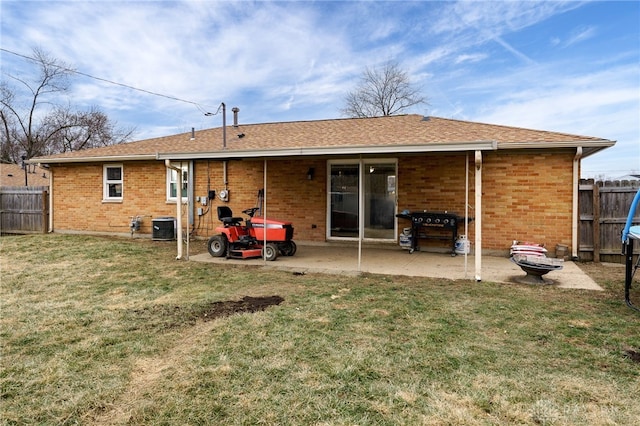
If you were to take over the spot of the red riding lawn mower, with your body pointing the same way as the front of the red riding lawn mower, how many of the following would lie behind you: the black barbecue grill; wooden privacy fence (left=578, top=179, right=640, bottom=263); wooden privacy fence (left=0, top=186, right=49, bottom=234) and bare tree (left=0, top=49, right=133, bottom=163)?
2

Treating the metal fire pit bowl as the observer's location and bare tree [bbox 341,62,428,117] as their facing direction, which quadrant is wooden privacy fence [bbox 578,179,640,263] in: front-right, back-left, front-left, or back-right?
front-right

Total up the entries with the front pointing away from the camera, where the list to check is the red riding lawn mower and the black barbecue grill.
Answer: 0

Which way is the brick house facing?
away from the camera

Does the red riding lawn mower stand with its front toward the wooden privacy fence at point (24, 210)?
no

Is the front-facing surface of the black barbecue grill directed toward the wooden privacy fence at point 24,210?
no

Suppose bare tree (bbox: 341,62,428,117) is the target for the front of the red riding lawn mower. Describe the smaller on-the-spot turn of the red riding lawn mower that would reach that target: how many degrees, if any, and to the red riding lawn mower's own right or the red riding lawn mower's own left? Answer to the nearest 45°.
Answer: approximately 90° to the red riding lawn mower's own left

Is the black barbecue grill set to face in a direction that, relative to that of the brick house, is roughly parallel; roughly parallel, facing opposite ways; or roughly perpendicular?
roughly parallel, facing opposite ways

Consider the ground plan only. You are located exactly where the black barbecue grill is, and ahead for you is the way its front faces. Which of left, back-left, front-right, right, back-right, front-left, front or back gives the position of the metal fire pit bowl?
front-left

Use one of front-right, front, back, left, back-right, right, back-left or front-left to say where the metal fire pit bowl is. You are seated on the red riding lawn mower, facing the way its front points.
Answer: front

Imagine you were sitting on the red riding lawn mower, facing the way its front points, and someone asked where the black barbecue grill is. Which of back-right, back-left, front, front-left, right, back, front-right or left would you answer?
front-left

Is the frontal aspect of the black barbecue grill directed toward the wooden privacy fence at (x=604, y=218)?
no

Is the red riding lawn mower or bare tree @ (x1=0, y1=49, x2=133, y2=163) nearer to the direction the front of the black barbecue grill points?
the red riding lawn mower

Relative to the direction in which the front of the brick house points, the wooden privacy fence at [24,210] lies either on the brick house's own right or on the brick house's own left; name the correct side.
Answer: on the brick house's own left

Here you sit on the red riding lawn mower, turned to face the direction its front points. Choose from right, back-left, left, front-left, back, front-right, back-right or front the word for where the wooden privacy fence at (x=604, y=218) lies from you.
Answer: front-left

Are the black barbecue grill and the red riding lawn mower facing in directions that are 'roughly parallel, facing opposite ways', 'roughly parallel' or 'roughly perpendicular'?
roughly perpendicular

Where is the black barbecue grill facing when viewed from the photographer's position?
facing the viewer

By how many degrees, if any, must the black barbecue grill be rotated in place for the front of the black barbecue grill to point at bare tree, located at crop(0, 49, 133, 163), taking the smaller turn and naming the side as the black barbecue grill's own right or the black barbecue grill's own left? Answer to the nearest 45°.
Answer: approximately 135° to the black barbecue grill's own right

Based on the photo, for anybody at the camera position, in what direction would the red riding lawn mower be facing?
facing the viewer and to the right of the viewer

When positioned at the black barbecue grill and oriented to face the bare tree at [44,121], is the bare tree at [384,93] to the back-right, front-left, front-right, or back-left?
front-right
